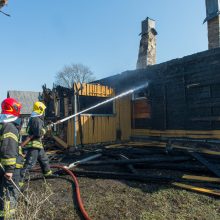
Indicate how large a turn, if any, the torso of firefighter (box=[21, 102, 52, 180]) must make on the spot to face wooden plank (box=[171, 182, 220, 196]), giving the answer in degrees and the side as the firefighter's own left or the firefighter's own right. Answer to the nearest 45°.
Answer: approximately 45° to the firefighter's own right

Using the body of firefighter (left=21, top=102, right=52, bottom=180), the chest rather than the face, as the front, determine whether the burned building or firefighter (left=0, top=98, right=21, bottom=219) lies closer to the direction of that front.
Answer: the burned building

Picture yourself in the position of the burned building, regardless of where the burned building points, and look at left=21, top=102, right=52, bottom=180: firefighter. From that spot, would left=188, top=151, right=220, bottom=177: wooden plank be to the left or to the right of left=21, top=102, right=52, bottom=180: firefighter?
left

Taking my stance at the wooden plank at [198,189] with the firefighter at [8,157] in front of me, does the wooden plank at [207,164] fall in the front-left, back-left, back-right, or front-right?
back-right

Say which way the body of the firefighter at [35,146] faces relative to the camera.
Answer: to the viewer's right

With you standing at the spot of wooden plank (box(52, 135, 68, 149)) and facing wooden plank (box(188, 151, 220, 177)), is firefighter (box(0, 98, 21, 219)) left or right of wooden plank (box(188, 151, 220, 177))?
right

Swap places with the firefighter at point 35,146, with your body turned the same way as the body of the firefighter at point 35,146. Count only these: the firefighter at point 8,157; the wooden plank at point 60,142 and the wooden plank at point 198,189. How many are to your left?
1

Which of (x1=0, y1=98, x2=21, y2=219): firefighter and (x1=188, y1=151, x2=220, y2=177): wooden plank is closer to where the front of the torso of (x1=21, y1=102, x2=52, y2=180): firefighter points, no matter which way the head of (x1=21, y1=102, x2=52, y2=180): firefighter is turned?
the wooden plank

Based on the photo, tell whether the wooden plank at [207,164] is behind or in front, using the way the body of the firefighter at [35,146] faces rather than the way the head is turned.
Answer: in front

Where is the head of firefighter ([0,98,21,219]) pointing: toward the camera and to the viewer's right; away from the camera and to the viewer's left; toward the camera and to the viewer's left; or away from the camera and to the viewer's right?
away from the camera and to the viewer's right
